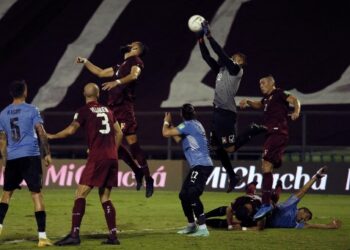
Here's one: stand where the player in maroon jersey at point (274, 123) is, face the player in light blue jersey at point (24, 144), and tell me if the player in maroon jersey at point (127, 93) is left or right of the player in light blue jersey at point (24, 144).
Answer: right

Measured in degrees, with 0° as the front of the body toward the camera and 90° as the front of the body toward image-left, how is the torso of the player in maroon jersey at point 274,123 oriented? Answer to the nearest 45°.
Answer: approximately 45°

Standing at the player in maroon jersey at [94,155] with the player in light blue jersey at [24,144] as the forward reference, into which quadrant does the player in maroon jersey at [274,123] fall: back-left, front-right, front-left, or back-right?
back-right

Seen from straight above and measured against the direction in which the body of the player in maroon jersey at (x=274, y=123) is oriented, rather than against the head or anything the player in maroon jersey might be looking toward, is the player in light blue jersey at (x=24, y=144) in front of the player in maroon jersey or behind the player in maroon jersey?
in front

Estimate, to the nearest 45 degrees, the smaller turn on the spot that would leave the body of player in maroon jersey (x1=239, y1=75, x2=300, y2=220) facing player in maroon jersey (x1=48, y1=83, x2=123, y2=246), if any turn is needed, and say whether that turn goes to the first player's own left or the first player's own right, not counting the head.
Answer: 0° — they already face them

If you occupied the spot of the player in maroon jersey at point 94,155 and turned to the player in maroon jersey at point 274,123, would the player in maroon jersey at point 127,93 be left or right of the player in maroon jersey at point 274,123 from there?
left

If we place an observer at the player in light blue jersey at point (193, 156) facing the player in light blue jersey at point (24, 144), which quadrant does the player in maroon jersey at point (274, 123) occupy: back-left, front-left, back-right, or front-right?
back-right
